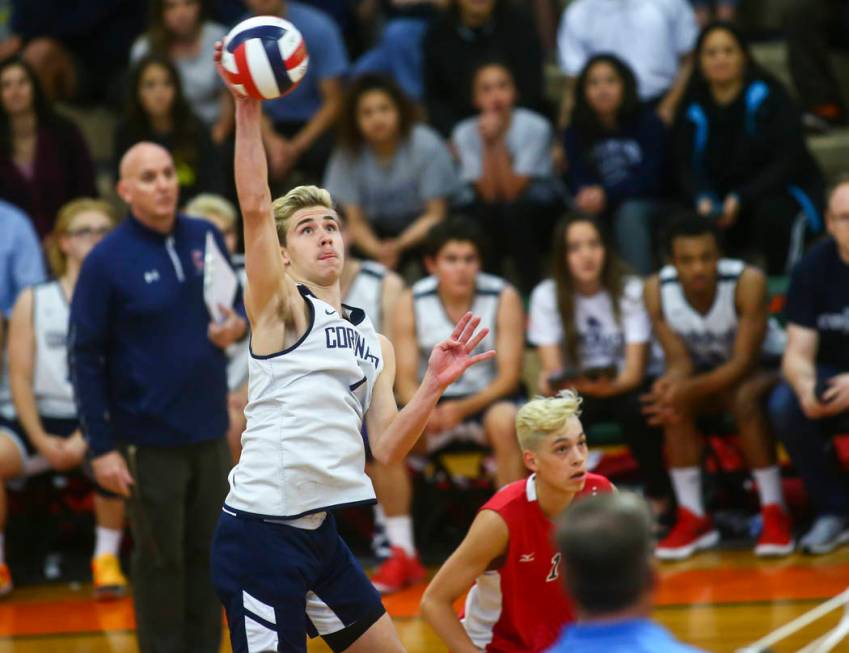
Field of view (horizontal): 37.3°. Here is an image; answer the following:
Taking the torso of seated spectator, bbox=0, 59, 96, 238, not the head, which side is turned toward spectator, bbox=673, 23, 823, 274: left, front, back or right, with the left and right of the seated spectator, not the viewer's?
left

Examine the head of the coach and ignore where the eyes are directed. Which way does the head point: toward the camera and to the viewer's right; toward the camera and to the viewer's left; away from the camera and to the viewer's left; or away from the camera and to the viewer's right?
toward the camera and to the viewer's right

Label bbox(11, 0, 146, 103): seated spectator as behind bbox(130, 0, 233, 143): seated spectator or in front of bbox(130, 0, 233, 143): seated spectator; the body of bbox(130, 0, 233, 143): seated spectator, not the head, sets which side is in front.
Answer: behind

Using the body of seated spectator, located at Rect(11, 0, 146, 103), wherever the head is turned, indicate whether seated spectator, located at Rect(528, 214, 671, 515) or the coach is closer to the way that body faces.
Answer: the coach

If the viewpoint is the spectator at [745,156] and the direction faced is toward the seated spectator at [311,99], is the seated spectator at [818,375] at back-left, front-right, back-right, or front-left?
back-left

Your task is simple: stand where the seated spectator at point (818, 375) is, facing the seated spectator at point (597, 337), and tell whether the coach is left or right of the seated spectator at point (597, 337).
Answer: left

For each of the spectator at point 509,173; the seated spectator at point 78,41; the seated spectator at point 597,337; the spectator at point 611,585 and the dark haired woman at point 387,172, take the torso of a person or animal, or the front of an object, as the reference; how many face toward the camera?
4

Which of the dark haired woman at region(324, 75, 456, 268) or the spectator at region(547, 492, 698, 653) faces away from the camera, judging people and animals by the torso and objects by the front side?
the spectator

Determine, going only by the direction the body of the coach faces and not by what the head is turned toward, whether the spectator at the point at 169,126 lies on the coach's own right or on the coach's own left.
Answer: on the coach's own left

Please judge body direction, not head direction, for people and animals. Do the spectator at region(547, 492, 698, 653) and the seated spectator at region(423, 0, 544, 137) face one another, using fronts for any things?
yes

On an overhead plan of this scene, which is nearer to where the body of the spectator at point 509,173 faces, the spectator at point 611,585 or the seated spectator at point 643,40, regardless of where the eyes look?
the spectator
